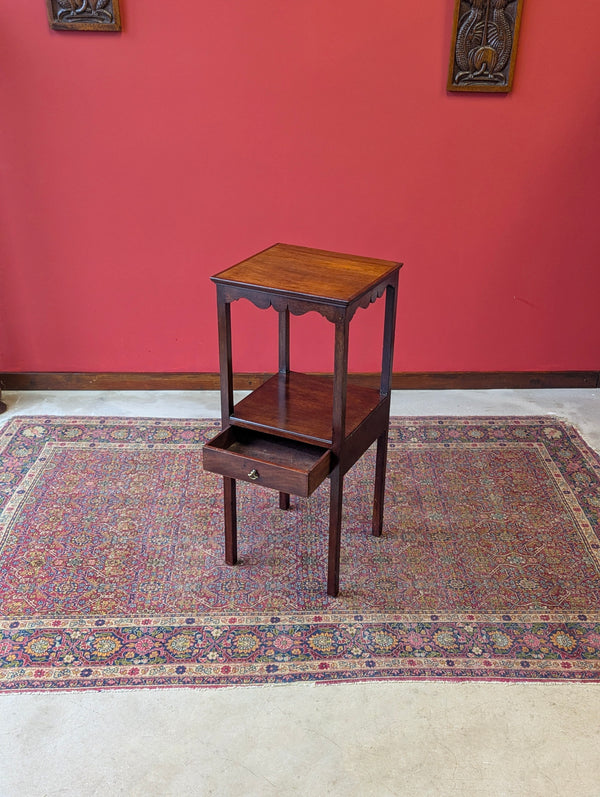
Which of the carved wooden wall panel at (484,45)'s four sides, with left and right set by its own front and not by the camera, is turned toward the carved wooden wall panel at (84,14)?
right

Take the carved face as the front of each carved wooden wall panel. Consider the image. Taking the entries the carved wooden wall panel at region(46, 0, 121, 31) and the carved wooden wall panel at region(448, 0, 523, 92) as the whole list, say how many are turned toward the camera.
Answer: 2

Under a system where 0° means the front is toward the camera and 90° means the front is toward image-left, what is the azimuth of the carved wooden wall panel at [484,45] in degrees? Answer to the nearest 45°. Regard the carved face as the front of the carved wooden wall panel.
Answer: approximately 0°

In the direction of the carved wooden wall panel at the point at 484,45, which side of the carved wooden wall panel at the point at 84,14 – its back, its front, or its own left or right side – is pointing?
left

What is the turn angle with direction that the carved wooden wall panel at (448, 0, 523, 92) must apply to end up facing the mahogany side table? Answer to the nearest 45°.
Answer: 0° — it already faces it

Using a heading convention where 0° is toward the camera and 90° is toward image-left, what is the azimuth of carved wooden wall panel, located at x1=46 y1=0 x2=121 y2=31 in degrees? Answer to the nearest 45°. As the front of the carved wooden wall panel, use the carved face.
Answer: approximately 0°
